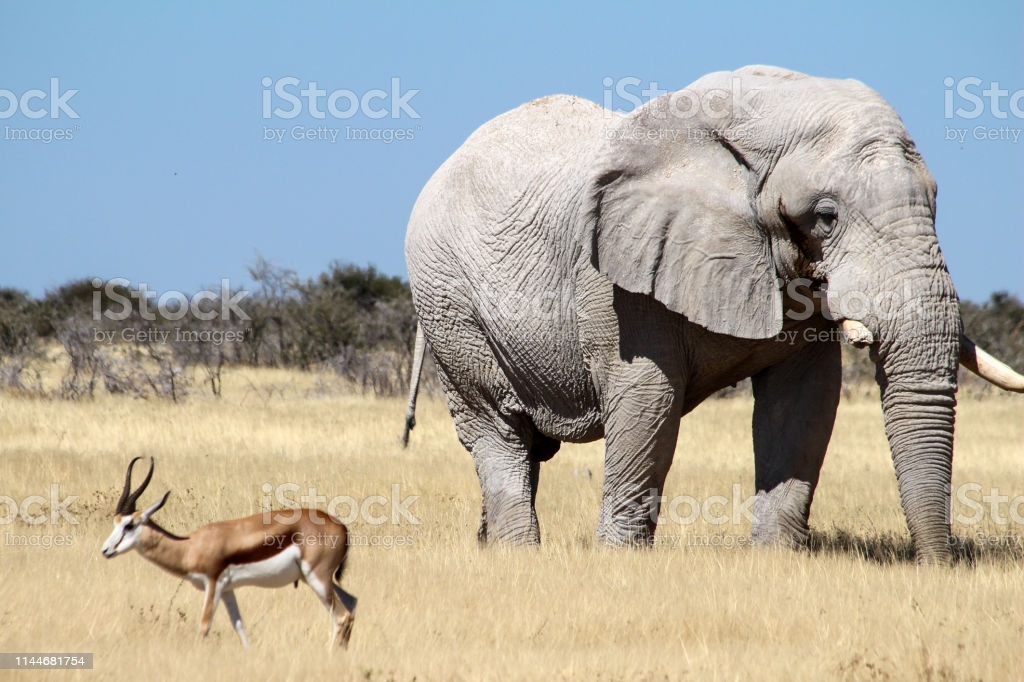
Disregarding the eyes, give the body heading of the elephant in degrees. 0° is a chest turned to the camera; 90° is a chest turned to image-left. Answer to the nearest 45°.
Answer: approximately 315°

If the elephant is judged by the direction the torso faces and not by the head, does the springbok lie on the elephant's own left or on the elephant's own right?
on the elephant's own right

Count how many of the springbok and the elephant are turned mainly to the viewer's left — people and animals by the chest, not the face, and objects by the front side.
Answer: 1

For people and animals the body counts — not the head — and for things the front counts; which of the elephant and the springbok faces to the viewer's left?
the springbok

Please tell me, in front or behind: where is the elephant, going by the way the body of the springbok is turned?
behind

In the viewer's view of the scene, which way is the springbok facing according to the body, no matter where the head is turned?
to the viewer's left
